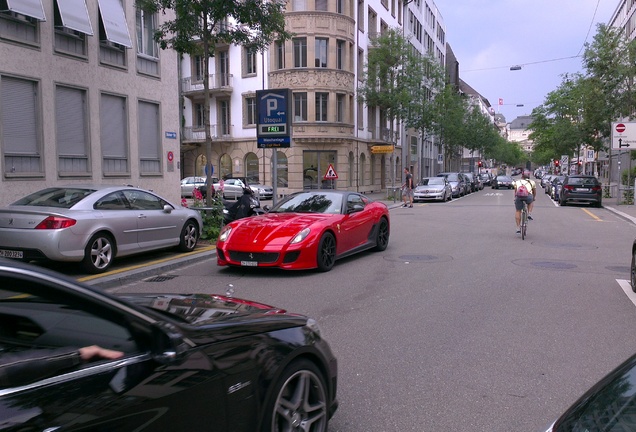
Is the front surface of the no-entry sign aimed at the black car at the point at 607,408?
yes

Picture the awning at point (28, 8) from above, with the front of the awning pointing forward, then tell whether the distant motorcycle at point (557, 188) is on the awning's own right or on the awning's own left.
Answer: on the awning's own left

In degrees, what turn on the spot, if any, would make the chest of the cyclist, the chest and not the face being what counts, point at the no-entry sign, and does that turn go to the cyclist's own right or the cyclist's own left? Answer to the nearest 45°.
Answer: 0° — they already face it

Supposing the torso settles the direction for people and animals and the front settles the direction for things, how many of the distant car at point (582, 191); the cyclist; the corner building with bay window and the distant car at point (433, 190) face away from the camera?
2

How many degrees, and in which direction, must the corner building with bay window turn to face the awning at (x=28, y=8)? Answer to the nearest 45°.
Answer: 0° — it already faces it

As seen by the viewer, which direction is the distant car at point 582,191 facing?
away from the camera

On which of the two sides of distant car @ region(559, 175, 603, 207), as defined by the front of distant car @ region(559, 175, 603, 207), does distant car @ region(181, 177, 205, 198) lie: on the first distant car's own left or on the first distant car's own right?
on the first distant car's own left

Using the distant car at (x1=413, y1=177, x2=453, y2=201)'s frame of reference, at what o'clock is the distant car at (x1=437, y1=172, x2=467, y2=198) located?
the distant car at (x1=437, y1=172, x2=467, y2=198) is roughly at 5 o'clock from the distant car at (x1=413, y1=177, x2=453, y2=201).

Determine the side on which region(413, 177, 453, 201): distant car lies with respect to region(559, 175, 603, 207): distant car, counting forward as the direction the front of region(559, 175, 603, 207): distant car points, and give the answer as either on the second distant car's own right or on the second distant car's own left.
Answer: on the second distant car's own left

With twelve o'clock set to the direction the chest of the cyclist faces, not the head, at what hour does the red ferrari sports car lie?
The red ferrari sports car is roughly at 7 o'clock from the cyclist.

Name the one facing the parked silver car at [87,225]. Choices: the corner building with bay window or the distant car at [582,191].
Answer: the corner building with bay window

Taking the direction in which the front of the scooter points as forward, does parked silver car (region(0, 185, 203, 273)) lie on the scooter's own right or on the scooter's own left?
on the scooter's own right

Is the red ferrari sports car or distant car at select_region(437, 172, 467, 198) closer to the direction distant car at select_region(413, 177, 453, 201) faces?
the red ferrari sports car

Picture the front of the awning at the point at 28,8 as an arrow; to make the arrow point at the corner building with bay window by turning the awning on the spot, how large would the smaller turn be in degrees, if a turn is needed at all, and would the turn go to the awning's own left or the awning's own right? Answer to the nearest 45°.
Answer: approximately 90° to the awning's own left
